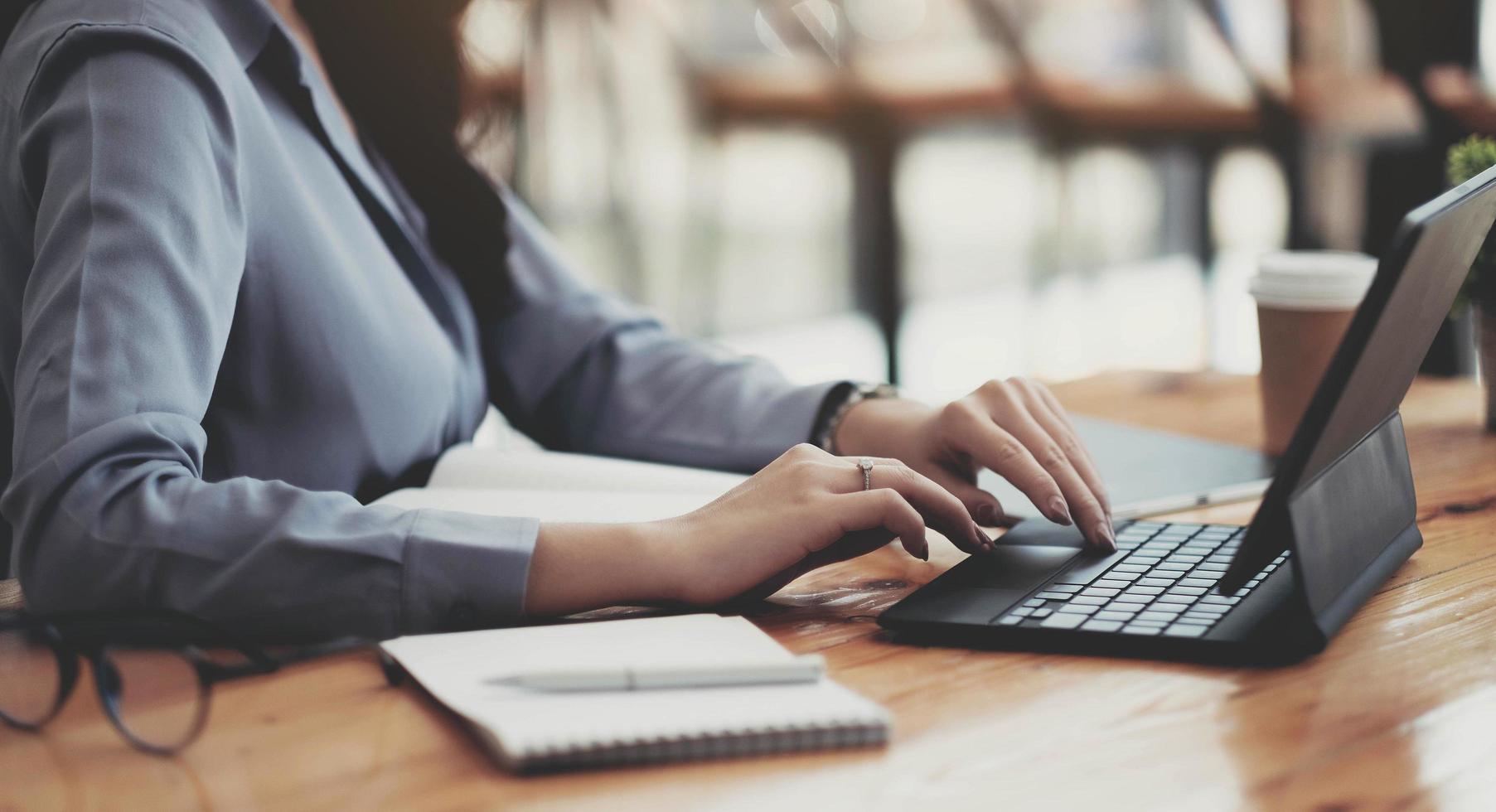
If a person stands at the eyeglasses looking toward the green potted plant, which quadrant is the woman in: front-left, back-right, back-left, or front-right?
front-left

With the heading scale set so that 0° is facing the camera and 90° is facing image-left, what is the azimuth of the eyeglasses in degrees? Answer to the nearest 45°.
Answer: approximately 45°
